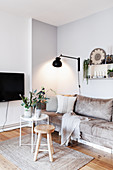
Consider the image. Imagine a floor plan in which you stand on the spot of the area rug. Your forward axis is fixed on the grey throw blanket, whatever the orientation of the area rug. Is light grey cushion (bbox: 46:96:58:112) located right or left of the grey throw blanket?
left

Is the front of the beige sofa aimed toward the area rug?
yes

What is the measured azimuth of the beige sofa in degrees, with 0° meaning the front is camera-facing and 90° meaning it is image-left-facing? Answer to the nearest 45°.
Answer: approximately 45°
